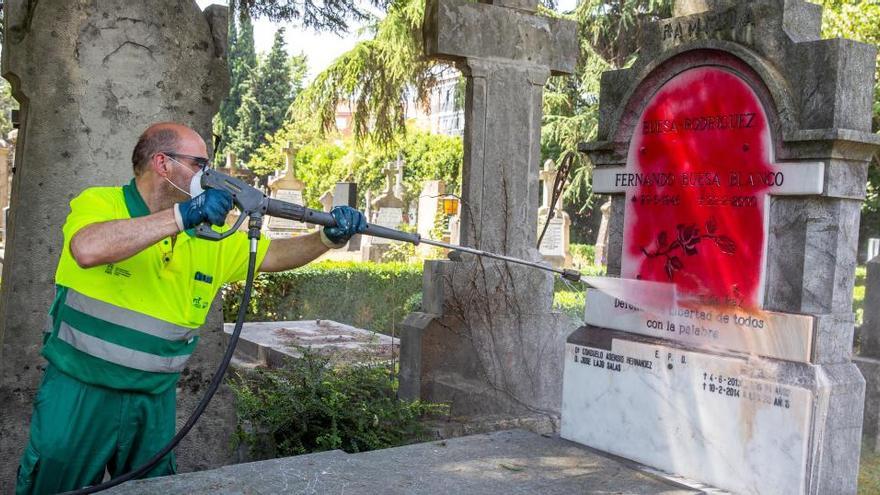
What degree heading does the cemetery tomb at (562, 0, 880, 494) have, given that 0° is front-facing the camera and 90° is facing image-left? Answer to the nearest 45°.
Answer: approximately 45°

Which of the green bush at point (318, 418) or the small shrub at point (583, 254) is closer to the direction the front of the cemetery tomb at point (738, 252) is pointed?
the green bush

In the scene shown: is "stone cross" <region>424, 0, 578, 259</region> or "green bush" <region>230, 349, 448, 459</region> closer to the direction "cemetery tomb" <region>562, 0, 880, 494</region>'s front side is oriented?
the green bush

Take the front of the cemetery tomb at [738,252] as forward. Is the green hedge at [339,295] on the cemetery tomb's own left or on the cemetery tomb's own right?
on the cemetery tomb's own right

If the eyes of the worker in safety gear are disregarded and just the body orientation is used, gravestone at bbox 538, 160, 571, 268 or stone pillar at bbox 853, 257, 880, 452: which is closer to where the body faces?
the stone pillar

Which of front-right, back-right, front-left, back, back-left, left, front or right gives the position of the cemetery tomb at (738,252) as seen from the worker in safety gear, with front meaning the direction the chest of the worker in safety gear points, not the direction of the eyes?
front-left

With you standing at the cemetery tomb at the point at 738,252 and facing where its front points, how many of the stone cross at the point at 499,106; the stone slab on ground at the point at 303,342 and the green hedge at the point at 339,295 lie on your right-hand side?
3

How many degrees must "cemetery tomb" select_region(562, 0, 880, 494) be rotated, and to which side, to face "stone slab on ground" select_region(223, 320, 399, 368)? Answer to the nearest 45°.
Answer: approximately 90° to its right

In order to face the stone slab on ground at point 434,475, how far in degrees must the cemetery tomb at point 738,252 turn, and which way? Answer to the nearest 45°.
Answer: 0° — it already faces it

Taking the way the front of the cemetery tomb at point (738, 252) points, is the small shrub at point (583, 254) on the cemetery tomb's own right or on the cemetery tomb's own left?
on the cemetery tomb's own right
